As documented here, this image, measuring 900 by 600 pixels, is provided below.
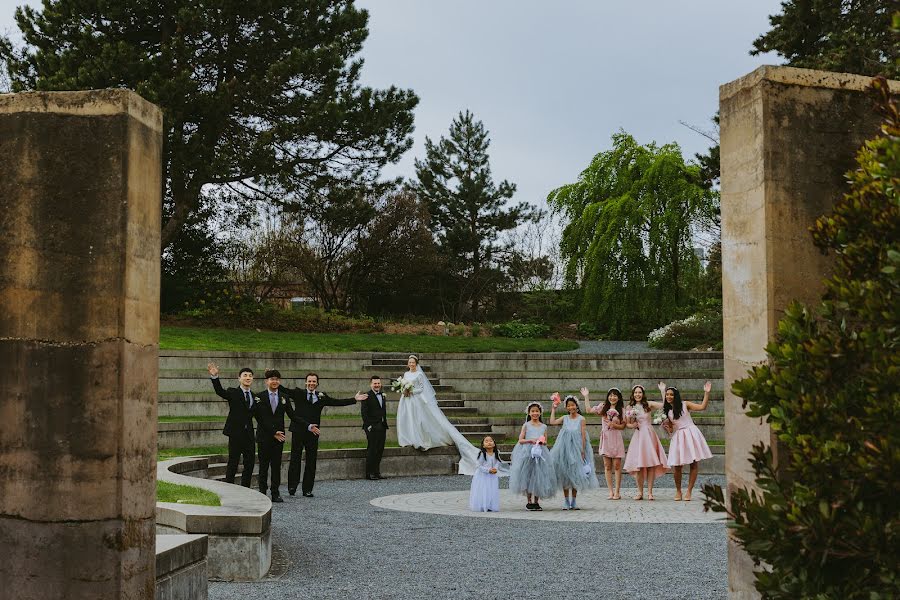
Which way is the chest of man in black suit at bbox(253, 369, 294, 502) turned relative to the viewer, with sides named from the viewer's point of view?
facing the viewer

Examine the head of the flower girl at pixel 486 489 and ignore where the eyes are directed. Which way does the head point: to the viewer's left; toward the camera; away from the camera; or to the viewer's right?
toward the camera

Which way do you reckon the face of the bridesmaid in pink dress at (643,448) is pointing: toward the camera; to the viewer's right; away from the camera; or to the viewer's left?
toward the camera

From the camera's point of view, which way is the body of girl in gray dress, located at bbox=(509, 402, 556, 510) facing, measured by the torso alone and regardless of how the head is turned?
toward the camera

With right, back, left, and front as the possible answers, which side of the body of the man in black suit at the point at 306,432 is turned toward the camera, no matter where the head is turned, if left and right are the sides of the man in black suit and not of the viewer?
front

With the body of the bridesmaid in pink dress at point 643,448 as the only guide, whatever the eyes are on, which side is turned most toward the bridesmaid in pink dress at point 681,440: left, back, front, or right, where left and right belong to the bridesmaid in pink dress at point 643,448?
left

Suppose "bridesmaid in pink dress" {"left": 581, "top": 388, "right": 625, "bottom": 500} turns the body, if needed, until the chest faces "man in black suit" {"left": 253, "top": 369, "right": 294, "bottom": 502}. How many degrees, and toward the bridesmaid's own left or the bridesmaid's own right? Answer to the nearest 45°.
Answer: approximately 45° to the bridesmaid's own right

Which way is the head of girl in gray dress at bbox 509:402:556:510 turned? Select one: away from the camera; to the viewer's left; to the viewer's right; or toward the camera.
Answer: toward the camera

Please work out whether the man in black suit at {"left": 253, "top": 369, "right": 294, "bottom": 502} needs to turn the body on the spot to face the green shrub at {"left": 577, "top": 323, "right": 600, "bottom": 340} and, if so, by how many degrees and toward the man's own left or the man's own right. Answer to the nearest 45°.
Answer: approximately 135° to the man's own left

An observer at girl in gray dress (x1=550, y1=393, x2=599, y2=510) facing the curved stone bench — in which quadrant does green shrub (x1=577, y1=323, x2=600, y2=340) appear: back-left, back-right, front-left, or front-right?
back-right

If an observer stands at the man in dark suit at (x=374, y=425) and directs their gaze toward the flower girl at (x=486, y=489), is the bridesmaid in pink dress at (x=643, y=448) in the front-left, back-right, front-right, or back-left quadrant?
front-left

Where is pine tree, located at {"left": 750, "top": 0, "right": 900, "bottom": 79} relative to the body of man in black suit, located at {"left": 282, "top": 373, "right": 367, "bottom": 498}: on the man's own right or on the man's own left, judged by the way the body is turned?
on the man's own left

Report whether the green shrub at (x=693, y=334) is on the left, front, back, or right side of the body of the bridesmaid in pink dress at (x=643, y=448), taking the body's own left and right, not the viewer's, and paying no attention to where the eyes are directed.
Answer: back

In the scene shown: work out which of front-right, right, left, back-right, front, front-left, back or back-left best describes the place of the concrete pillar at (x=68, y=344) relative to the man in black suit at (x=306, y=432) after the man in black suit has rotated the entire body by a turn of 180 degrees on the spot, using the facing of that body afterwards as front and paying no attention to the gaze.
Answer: back

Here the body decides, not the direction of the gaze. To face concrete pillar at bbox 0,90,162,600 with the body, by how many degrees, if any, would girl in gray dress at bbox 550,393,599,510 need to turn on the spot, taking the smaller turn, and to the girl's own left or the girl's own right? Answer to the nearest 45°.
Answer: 0° — they already face it

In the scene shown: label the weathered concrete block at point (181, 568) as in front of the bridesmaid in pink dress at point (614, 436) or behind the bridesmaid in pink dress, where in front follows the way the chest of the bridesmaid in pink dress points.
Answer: in front
